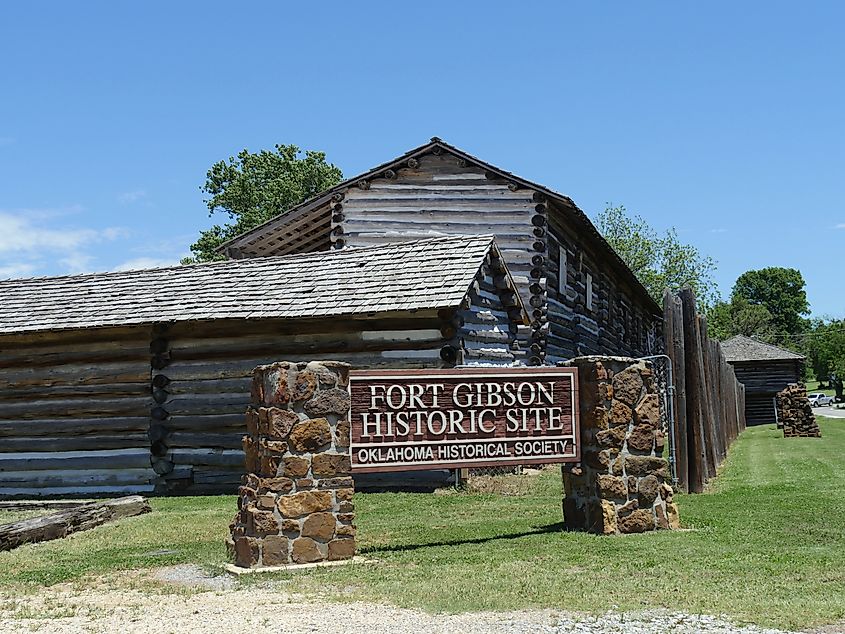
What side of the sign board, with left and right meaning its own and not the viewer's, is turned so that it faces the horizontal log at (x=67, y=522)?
right

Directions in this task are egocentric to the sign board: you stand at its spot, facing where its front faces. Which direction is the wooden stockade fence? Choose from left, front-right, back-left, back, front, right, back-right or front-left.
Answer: back-left

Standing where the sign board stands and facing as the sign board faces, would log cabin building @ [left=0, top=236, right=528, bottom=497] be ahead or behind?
behind

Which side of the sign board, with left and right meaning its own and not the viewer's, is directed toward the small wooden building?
back

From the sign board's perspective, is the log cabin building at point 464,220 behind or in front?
behind

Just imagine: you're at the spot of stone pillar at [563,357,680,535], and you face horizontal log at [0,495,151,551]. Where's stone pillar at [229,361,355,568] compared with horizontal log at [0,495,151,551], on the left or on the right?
left

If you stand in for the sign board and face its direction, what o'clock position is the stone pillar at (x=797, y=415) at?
The stone pillar is roughly at 7 o'clock from the sign board.

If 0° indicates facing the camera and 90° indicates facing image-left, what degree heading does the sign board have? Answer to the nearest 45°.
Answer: approximately 0°
